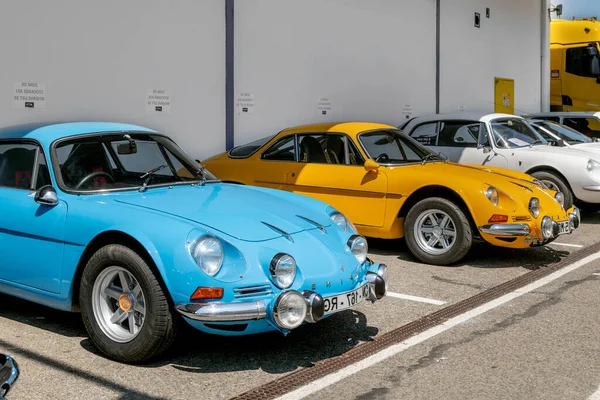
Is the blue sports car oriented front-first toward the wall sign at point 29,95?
no

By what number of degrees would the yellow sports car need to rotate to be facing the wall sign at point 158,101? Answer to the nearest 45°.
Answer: approximately 180°

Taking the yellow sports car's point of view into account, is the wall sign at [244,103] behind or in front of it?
behind

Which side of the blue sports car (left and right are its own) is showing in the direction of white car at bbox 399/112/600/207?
left

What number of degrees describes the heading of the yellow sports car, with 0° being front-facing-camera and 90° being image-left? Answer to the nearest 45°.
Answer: approximately 315°

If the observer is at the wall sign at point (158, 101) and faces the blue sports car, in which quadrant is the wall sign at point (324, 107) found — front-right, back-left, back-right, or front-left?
back-left

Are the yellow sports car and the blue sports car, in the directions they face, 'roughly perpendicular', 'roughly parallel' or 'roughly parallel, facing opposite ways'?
roughly parallel

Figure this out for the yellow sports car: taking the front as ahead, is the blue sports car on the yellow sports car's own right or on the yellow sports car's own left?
on the yellow sports car's own right

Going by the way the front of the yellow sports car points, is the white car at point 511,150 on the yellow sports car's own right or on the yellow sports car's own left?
on the yellow sports car's own left

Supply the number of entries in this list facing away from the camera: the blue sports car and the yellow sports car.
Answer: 0

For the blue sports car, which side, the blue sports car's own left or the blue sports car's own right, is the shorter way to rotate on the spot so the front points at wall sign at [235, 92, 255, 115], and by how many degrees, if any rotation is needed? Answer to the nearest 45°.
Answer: approximately 135° to the blue sports car's own left

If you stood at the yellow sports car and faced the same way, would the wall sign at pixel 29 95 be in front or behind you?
behind

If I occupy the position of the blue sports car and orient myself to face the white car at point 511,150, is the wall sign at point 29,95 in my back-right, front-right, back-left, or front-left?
front-left

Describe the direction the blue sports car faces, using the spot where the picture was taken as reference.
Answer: facing the viewer and to the right of the viewer
